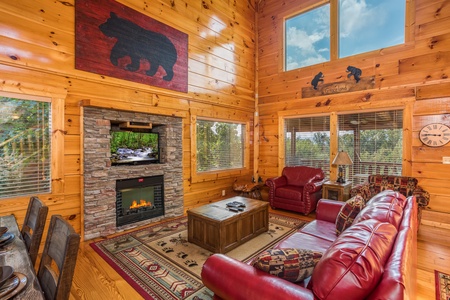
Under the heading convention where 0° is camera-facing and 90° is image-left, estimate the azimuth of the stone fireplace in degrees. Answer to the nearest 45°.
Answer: approximately 315°

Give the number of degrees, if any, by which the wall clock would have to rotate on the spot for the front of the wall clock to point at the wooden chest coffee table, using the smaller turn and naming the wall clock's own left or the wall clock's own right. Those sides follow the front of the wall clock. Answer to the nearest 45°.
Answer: approximately 45° to the wall clock's own right

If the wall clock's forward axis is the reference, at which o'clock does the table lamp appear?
The table lamp is roughly at 2 o'clock from the wall clock.

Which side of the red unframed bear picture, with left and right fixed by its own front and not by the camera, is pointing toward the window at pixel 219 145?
left

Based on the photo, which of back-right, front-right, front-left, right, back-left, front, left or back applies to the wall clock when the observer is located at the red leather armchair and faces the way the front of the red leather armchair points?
back-left

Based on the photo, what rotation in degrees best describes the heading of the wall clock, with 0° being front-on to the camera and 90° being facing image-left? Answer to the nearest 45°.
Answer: approximately 0°
